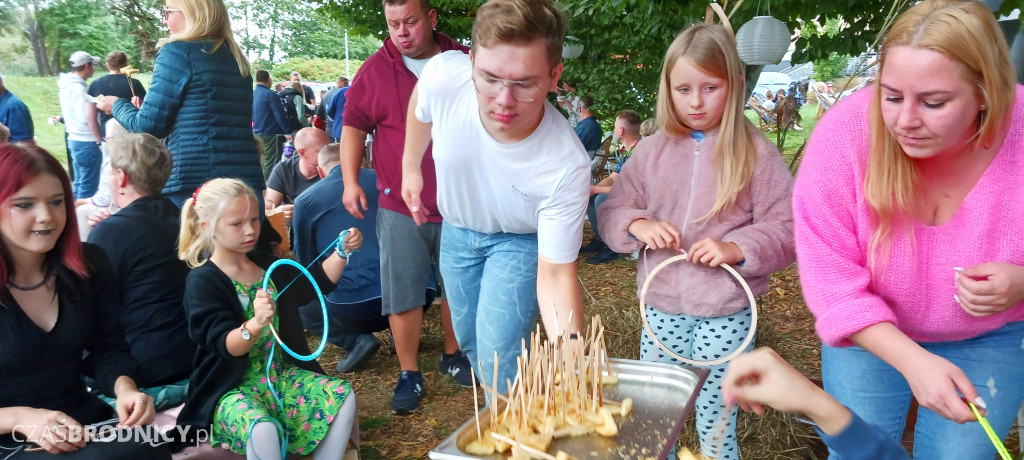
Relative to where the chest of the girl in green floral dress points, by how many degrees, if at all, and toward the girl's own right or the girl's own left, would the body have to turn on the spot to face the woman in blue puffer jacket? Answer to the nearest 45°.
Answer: approximately 135° to the girl's own left

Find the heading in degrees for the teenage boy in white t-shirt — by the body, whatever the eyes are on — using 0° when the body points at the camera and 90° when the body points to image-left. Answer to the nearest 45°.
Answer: approximately 0°

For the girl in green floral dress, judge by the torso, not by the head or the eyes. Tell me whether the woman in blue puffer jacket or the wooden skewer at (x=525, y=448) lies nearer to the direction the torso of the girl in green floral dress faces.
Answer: the wooden skewer

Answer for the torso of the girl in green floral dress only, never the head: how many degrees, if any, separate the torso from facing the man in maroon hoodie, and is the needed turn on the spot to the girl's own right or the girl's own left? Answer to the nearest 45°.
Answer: approximately 90° to the girl's own left

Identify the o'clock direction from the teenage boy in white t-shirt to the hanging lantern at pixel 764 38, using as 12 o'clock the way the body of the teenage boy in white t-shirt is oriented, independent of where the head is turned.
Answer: The hanging lantern is roughly at 7 o'clock from the teenage boy in white t-shirt.

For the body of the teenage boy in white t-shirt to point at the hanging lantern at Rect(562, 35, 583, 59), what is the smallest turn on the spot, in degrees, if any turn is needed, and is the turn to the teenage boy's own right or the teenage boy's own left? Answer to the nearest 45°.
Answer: approximately 180°

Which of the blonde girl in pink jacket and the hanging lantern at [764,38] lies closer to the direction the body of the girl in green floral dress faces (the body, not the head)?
the blonde girl in pink jacket

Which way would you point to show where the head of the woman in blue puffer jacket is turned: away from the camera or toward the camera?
away from the camera

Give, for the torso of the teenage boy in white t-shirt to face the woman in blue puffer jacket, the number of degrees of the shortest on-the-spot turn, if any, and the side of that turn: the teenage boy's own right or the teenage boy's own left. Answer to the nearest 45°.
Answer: approximately 135° to the teenage boy's own right
